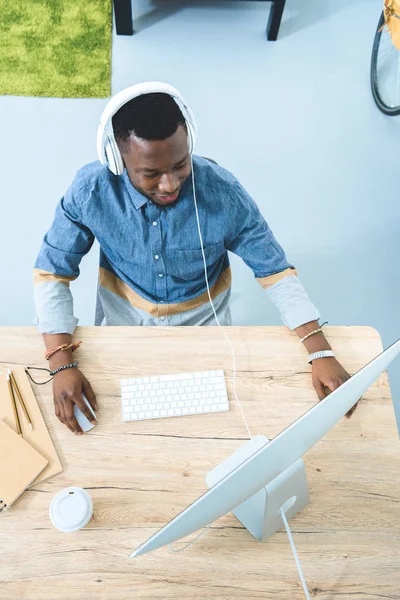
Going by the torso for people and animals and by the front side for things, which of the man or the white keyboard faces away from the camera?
the white keyboard

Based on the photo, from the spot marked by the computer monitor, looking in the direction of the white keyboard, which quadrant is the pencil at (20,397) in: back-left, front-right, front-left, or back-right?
front-left

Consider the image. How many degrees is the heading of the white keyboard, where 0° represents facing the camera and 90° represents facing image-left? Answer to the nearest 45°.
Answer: approximately 180°

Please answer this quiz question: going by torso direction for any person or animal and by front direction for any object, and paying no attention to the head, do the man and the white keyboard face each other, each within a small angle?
yes

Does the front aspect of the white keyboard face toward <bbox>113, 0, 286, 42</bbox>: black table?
yes

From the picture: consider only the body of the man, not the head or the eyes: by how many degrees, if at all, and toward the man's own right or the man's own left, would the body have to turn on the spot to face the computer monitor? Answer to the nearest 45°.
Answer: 0° — they already face it

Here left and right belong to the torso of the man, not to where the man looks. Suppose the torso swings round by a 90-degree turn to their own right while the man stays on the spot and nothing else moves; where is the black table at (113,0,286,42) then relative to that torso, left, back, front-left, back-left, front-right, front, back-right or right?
right

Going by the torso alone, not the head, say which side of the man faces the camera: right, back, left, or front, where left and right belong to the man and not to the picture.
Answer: front

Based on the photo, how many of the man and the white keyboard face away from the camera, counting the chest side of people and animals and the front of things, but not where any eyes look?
1

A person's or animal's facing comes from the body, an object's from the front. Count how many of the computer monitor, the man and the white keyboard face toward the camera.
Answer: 1

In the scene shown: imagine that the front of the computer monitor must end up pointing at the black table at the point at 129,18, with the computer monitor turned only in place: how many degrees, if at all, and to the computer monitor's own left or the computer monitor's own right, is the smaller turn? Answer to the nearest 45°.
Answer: approximately 45° to the computer monitor's own right

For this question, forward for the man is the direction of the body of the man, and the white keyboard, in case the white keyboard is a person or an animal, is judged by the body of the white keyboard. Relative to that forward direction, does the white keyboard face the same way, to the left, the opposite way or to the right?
the opposite way

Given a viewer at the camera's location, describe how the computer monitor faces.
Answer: facing away from the viewer and to the left of the viewer

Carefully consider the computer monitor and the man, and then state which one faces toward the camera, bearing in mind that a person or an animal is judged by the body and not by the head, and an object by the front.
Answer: the man
